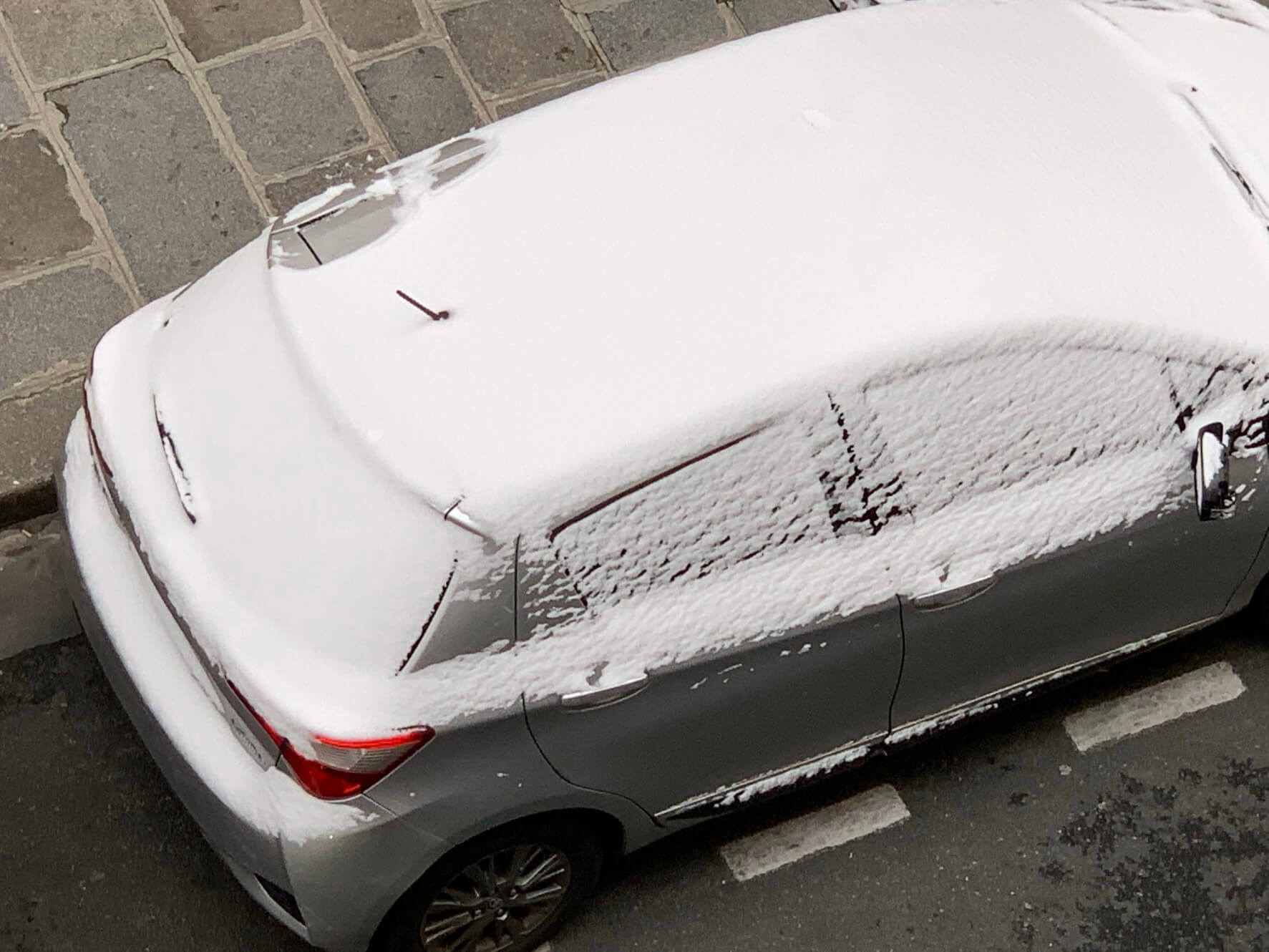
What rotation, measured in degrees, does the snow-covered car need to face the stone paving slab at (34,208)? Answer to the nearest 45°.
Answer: approximately 90° to its left

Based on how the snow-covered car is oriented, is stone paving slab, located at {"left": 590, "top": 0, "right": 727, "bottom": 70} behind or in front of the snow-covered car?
in front

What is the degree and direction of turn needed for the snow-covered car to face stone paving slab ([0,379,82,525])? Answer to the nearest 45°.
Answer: approximately 90° to its left

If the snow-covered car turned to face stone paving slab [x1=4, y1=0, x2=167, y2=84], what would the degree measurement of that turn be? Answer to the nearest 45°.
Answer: approximately 90° to its left

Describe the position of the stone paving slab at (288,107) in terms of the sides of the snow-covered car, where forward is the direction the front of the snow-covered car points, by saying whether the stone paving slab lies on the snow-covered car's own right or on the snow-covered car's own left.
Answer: on the snow-covered car's own left

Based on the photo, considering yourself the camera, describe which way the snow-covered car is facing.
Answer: facing away from the viewer and to the right of the viewer
